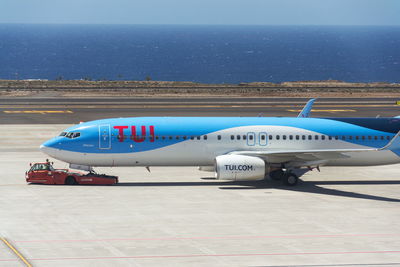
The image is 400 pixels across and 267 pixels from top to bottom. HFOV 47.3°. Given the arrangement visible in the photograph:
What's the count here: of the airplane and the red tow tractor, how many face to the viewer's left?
2

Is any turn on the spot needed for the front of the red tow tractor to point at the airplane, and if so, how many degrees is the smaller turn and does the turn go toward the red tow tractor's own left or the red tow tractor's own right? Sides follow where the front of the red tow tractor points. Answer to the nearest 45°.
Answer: approximately 180°

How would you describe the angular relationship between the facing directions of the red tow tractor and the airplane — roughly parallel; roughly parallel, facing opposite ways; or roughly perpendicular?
roughly parallel

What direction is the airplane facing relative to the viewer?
to the viewer's left

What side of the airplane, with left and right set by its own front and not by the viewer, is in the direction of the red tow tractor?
front

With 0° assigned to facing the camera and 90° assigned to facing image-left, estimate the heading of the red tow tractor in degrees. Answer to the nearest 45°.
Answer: approximately 90°
